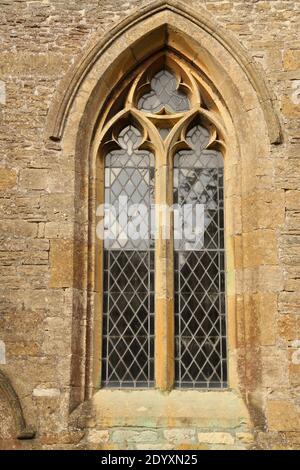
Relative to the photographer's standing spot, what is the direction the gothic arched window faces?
facing the viewer
